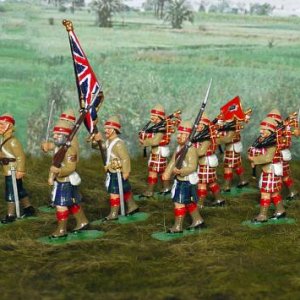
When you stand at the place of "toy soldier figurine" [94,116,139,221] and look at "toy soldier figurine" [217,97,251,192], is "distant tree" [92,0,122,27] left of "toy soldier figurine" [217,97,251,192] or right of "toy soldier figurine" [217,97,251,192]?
left

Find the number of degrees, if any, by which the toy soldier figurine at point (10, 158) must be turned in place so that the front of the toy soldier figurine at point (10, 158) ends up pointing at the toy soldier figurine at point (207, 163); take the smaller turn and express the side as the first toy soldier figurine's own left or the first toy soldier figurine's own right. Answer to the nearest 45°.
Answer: approximately 135° to the first toy soldier figurine's own left

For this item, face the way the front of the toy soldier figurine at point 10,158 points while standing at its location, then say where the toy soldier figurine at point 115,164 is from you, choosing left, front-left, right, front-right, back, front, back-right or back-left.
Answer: back-left

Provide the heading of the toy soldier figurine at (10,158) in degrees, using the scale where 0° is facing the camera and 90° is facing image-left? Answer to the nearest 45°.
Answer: approximately 45°

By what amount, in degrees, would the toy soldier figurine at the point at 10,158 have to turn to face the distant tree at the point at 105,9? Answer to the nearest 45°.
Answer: approximately 135° to its right

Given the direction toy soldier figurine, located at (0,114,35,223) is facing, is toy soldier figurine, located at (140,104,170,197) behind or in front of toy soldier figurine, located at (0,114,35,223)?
behind

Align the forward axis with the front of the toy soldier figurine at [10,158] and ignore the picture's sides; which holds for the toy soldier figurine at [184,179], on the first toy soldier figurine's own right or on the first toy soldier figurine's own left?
on the first toy soldier figurine's own left

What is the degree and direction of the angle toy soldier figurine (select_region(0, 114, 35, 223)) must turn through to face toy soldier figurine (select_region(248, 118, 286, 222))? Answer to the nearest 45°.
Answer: approximately 135° to its left

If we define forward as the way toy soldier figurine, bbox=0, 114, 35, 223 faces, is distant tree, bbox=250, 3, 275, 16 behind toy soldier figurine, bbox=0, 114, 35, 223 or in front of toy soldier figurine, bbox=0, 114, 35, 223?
behind
